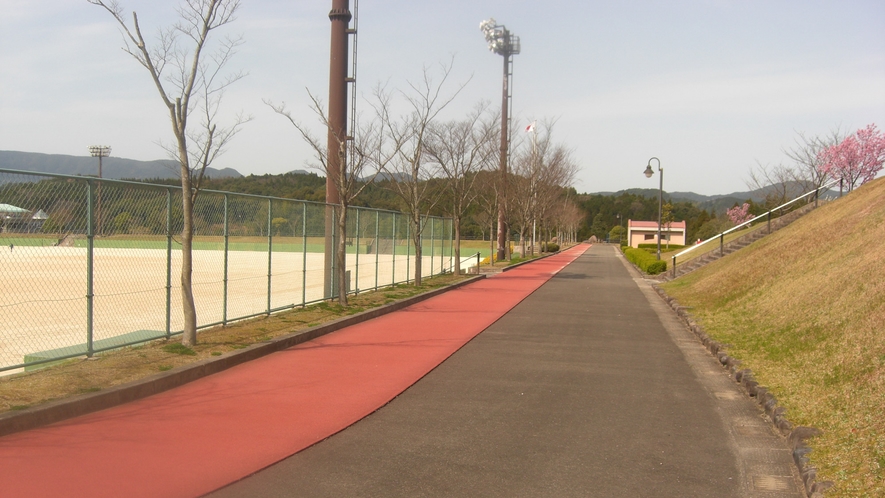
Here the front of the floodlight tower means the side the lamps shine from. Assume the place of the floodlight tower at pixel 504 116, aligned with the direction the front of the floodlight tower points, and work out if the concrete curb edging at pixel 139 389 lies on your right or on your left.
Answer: on your left

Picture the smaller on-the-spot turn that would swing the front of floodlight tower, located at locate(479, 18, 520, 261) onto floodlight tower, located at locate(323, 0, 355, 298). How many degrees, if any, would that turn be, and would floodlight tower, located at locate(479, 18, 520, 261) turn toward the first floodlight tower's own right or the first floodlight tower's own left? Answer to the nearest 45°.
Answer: approximately 90° to the first floodlight tower's own left

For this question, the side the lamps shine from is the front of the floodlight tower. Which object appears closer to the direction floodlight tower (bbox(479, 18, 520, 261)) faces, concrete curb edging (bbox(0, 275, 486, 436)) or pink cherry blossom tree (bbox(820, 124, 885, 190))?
the concrete curb edging

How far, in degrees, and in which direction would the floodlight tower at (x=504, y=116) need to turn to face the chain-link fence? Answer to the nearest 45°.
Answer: approximately 90° to its left

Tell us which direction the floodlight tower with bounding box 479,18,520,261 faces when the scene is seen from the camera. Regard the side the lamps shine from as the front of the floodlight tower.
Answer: facing to the left of the viewer
